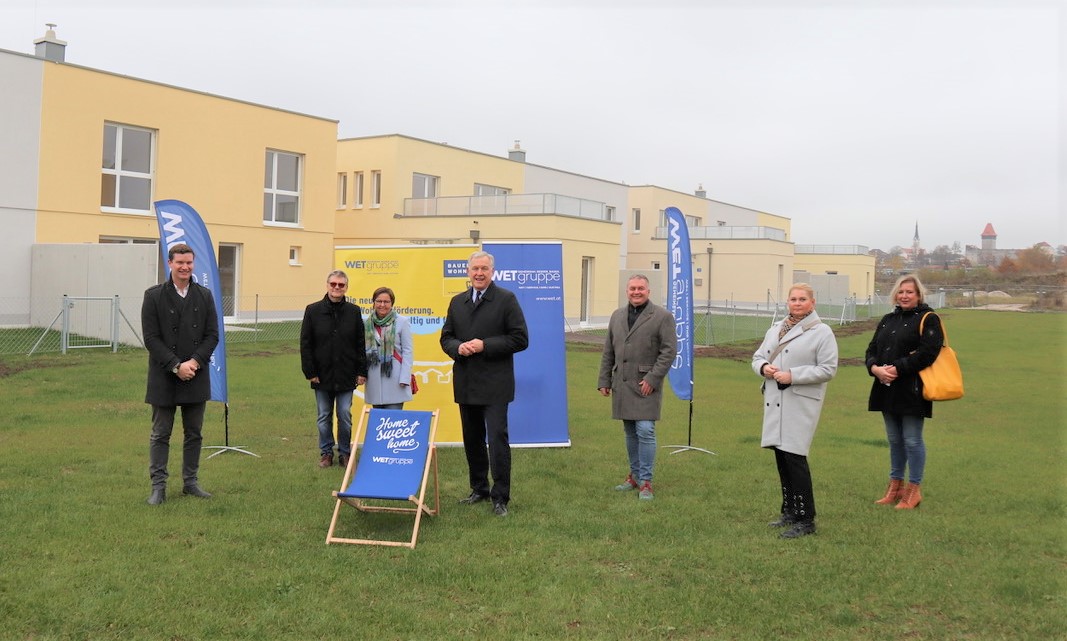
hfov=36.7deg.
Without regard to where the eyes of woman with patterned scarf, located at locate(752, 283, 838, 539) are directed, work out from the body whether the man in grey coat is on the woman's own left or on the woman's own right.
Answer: on the woman's own right

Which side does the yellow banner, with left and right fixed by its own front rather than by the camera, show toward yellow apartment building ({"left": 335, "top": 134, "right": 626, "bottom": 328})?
back

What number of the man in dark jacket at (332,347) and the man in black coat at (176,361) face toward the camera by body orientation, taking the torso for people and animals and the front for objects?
2

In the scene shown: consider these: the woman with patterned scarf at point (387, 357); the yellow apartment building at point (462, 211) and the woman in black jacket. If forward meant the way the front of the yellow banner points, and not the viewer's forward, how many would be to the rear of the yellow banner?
1

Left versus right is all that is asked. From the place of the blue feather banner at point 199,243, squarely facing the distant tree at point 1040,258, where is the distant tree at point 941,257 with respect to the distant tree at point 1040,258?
left

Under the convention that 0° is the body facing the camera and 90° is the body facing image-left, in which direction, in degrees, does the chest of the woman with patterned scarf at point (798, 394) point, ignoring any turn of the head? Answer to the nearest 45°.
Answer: approximately 45°
